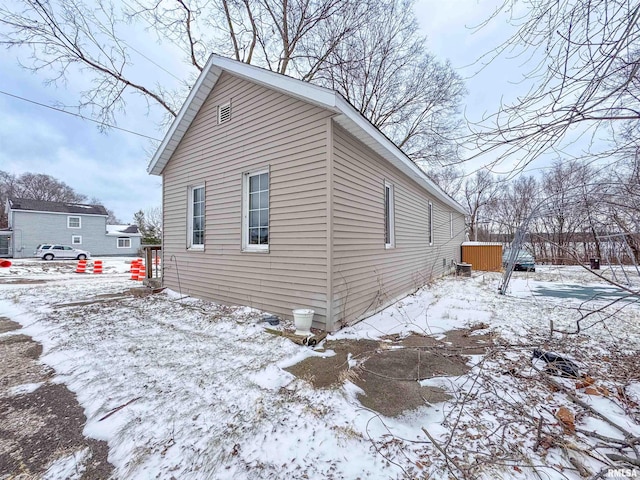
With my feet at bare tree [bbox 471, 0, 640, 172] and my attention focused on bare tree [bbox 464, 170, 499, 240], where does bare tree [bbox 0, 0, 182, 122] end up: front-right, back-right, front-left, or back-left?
front-left
